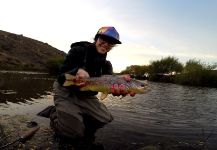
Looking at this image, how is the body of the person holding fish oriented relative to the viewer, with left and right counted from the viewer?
facing the viewer and to the right of the viewer
